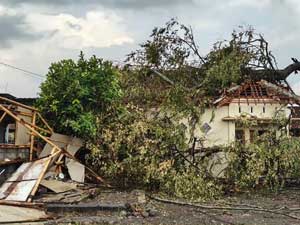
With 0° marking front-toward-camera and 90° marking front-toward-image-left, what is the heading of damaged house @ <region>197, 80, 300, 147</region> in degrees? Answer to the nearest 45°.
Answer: approximately 0°

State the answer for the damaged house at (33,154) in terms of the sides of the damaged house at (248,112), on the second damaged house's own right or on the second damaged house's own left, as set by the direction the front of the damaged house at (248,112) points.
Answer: on the second damaged house's own right
